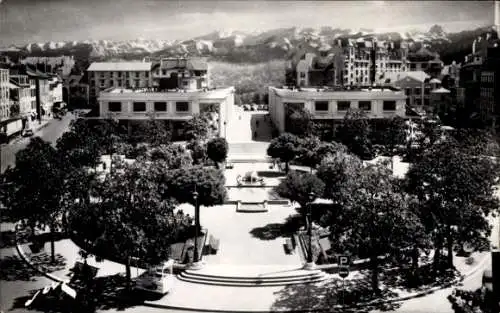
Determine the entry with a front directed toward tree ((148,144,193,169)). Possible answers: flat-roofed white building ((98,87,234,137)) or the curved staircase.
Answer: the flat-roofed white building

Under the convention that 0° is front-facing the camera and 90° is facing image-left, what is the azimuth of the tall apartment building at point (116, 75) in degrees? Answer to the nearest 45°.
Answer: approximately 0°

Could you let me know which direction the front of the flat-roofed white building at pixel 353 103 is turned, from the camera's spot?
facing the viewer

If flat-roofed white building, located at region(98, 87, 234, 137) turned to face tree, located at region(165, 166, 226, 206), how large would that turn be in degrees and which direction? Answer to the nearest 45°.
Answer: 0° — it already faces it

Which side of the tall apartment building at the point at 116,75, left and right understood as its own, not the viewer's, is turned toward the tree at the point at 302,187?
front

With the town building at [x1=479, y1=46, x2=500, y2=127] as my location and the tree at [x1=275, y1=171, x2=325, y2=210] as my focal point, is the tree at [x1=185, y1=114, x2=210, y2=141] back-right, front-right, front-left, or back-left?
front-right

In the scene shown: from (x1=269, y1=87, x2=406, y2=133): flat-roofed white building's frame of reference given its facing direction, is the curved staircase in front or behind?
in front

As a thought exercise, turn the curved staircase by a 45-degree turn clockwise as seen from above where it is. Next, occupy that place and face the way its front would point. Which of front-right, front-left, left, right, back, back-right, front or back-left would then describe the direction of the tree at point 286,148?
back-right

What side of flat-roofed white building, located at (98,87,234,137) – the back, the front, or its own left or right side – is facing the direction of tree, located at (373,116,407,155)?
left

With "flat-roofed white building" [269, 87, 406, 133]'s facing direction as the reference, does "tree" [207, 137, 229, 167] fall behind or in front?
in front

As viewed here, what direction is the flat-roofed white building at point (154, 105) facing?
toward the camera

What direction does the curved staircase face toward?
toward the camera

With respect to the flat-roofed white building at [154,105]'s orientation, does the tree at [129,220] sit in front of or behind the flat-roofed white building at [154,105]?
in front

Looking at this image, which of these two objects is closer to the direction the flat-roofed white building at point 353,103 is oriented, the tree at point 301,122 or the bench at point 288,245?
the bench
